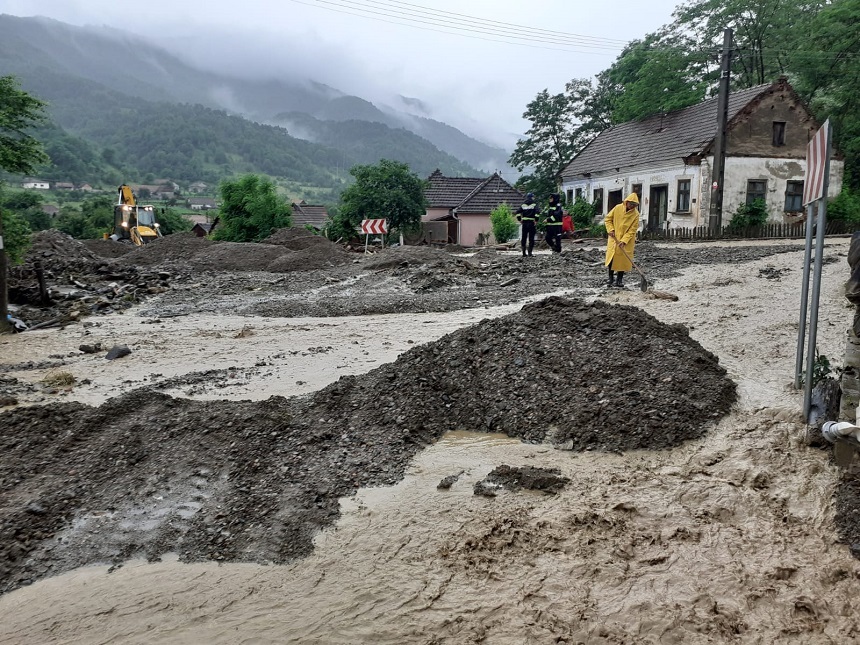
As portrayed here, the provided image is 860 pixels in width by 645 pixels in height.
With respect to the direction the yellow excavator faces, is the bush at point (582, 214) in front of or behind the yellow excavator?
in front

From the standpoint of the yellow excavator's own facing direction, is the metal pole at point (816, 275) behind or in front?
in front

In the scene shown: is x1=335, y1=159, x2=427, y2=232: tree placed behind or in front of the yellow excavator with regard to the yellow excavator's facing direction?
in front

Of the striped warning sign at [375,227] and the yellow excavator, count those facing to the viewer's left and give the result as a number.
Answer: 0

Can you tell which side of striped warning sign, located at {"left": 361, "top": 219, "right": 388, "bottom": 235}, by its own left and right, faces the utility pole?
left

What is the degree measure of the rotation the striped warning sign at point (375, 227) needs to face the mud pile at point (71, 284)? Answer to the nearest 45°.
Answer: approximately 45° to its right

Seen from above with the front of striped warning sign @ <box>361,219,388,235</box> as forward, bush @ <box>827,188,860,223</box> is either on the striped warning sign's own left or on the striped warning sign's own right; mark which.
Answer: on the striped warning sign's own left

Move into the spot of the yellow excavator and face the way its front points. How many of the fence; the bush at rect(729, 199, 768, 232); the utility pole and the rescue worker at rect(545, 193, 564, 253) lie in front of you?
4

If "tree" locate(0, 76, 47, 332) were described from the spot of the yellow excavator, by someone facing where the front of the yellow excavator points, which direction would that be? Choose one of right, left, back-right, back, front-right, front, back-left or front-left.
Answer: front-right

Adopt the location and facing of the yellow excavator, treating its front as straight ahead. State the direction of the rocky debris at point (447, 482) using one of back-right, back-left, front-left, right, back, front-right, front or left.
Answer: front-right

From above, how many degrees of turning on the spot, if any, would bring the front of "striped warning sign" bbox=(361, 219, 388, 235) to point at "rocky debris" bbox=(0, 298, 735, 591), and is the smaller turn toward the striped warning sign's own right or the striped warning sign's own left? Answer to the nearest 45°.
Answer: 0° — it already faces it

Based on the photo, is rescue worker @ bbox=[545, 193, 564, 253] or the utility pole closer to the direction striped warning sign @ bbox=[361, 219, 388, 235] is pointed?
the rescue worker
